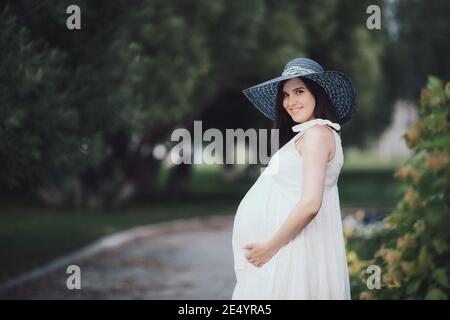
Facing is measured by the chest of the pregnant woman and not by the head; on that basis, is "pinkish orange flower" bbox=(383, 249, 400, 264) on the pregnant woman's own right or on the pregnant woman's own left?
on the pregnant woman's own right

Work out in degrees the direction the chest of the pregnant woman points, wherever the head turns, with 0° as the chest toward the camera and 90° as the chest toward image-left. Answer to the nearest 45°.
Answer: approximately 90°

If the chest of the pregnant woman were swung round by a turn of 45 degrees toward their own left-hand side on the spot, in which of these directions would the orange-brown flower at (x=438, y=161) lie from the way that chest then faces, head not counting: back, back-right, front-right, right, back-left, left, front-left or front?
back
